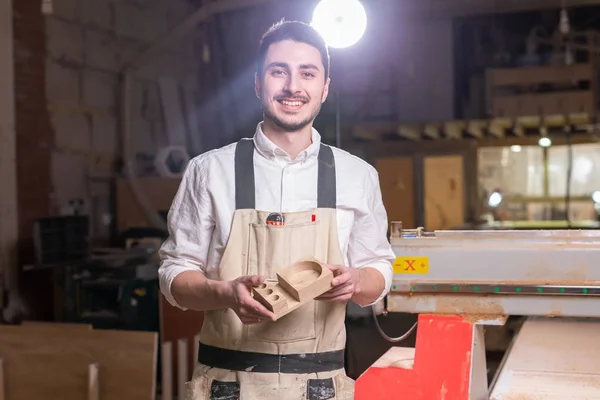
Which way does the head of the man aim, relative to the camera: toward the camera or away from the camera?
toward the camera

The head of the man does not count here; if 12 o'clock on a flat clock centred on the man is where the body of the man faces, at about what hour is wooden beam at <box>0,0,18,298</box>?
The wooden beam is roughly at 5 o'clock from the man.

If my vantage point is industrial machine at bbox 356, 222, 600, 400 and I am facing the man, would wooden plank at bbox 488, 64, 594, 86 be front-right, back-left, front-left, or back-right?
back-right

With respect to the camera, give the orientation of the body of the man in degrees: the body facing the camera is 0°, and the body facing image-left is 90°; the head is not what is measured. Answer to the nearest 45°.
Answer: approximately 0°

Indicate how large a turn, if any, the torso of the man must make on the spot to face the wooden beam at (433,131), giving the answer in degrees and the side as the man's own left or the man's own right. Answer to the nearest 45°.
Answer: approximately 180°

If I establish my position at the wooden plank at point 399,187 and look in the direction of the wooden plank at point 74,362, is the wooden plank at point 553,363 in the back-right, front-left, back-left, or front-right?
front-left

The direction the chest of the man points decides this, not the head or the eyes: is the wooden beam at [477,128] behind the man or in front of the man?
behind

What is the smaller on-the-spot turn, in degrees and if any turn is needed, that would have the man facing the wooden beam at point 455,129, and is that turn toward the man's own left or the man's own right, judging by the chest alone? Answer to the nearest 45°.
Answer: approximately 180°
